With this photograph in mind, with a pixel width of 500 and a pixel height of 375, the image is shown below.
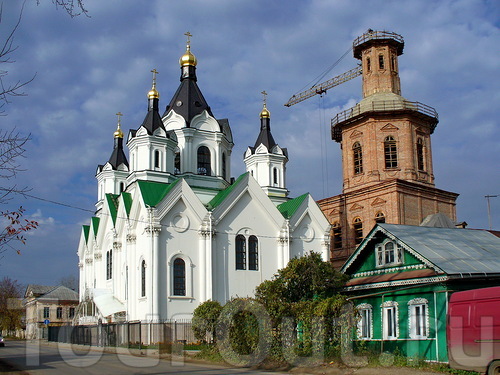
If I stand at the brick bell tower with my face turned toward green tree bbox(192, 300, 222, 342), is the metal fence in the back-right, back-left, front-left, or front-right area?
front-right

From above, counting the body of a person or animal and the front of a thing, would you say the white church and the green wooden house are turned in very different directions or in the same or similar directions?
same or similar directions

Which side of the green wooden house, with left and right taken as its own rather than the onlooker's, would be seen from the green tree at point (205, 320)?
right

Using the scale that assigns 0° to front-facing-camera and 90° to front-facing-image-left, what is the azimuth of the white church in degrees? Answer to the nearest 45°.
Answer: approximately 45°

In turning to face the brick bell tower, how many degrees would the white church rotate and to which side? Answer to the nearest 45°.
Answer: approximately 135° to its left

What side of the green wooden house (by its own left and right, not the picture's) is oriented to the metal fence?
right

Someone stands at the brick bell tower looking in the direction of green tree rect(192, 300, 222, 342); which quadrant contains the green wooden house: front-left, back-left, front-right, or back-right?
front-left

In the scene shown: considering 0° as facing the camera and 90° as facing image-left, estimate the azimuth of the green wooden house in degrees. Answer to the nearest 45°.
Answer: approximately 45°

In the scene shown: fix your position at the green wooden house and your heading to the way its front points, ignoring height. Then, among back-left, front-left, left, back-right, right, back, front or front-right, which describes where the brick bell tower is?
back-right

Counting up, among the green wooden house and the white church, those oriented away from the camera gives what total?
0

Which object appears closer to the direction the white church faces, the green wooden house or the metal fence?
the metal fence
